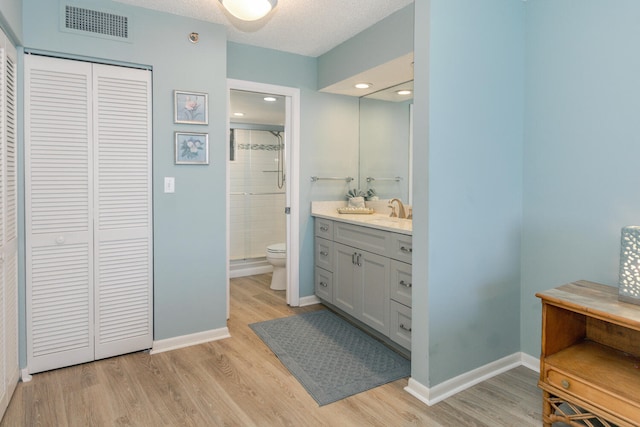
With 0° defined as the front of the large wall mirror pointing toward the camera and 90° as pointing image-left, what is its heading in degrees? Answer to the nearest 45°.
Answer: approximately 45°

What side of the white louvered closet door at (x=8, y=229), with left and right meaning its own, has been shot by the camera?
right

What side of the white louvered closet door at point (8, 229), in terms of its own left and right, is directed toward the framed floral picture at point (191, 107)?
front

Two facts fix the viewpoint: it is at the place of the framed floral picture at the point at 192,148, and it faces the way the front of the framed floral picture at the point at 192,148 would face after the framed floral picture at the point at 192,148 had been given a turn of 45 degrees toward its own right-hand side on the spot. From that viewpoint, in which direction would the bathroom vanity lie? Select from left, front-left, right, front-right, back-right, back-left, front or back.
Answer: back-left

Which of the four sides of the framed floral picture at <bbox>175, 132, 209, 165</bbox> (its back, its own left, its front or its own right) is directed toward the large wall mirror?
left

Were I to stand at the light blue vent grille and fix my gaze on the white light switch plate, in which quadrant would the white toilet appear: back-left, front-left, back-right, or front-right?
front-left

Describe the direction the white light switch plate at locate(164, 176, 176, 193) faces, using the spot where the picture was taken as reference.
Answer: facing the viewer

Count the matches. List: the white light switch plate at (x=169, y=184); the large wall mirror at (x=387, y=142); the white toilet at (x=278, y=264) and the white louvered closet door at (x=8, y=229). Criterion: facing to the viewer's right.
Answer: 1

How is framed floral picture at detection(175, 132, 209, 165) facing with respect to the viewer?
toward the camera

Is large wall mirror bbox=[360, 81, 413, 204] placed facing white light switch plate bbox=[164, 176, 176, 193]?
yes

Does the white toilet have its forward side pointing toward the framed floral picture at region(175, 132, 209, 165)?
no

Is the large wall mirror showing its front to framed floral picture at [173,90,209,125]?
yes
